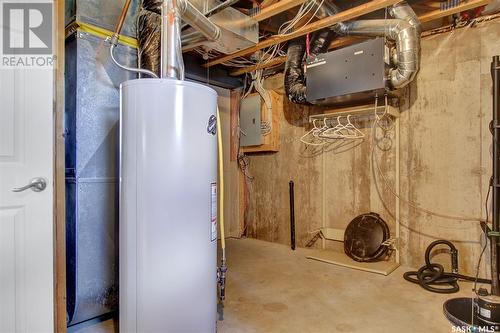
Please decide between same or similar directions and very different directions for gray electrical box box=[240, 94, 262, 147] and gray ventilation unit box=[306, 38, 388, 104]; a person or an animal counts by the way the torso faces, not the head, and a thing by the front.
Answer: same or similar directions

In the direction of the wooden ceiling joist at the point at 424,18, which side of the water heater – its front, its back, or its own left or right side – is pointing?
front

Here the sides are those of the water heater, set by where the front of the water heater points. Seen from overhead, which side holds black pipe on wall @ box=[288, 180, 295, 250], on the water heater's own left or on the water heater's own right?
on the water heater's own left

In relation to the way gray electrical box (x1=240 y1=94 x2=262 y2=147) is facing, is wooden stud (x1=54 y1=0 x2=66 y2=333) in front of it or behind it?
in front

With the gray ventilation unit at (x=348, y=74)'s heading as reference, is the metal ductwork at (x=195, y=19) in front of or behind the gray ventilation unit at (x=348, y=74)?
in front

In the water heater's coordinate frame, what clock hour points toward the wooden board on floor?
The wooden board on floor is roughly at 11 o'clock from the water heater.

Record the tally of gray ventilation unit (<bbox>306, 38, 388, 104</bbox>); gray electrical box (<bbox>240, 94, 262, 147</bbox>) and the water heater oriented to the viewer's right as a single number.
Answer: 1

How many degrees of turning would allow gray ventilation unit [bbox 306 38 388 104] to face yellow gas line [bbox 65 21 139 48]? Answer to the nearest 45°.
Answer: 0° — it already faces it

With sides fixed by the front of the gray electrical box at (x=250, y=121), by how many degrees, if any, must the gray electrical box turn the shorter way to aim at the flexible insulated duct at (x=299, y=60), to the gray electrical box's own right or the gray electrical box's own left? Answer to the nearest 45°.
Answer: approximately 90° to the gray electrical box's own left

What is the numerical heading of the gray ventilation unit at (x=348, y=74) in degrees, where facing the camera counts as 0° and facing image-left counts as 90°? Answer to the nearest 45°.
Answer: approximately 45°

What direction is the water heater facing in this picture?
to the viewer's right
